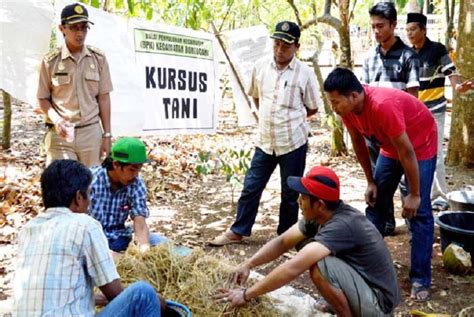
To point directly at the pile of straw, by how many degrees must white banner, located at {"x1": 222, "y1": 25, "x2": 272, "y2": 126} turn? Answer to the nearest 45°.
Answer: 0° — it already faces it

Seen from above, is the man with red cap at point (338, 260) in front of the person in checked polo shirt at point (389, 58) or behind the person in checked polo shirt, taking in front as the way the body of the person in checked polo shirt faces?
in front

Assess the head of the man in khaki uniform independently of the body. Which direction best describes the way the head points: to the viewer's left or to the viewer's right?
to the viewer's right

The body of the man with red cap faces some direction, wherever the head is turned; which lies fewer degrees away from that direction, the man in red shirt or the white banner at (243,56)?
the white banner

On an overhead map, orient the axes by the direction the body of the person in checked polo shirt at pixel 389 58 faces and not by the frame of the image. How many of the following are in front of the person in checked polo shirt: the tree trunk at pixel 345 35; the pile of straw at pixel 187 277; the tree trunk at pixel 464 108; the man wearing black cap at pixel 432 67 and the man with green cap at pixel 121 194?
2

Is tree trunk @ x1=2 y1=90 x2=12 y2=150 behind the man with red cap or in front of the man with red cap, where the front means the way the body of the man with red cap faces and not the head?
in front

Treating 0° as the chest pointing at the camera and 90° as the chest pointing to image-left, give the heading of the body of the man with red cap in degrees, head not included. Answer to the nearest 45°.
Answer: approximately 90°

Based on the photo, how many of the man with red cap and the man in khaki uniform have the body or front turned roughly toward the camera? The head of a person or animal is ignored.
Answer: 1

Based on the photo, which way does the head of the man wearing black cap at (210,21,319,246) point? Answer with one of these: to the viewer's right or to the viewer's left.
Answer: to the viewer's left

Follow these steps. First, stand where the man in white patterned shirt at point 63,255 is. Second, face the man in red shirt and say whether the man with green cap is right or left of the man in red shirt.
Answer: left

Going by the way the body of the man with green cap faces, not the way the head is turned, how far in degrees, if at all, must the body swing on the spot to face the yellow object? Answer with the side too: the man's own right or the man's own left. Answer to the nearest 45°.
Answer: approximately 45° to the man's own left

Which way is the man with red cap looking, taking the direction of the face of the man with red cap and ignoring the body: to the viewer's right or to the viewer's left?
to the viewer's left

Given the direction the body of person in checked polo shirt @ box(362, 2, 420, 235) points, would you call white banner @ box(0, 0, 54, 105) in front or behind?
in front
